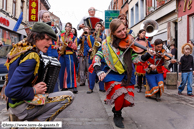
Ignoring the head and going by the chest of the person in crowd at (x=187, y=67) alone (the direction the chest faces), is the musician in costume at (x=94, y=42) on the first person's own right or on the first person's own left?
on the first person's own right

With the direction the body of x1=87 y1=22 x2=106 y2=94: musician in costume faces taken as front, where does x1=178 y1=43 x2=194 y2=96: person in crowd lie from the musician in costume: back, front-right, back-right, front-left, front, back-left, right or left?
left

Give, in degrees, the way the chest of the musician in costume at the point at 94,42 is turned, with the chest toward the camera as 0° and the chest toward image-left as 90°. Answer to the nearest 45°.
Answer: approximately 0°

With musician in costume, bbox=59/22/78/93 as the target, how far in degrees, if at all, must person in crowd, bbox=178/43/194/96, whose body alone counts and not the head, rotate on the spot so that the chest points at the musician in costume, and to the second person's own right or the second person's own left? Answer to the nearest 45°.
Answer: approximately 45° to the second person's own right

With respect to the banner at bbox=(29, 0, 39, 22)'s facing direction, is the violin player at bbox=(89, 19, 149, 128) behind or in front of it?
in front

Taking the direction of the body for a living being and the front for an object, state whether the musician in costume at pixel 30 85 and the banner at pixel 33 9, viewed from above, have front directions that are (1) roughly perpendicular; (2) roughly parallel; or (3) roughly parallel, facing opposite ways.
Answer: roughly perpendicular

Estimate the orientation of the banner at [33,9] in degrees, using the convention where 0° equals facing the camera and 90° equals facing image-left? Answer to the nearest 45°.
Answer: approximately 0°

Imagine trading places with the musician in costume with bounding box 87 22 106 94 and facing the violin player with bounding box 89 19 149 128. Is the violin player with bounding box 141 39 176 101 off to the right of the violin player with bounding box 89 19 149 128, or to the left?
left

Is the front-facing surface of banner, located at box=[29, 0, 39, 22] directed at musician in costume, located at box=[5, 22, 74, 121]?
yes

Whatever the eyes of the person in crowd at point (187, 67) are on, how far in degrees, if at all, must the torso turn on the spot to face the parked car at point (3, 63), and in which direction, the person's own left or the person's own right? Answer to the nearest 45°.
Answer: approximately 45° to the person's own right

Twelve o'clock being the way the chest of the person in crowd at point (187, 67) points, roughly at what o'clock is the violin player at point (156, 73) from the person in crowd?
The violin player is roughly at 1 o'clock from the person in crowd.

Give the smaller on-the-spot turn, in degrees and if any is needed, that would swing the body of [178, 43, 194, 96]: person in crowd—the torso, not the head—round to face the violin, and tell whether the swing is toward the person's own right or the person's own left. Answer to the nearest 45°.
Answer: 0° — they already face it

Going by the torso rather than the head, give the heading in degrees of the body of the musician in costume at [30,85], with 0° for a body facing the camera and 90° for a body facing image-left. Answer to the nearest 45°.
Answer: approximately 270°
